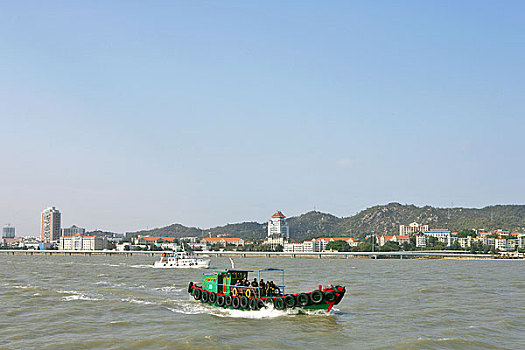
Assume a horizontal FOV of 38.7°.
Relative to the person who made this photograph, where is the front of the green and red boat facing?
facing the viewer and to the right of the viewer
